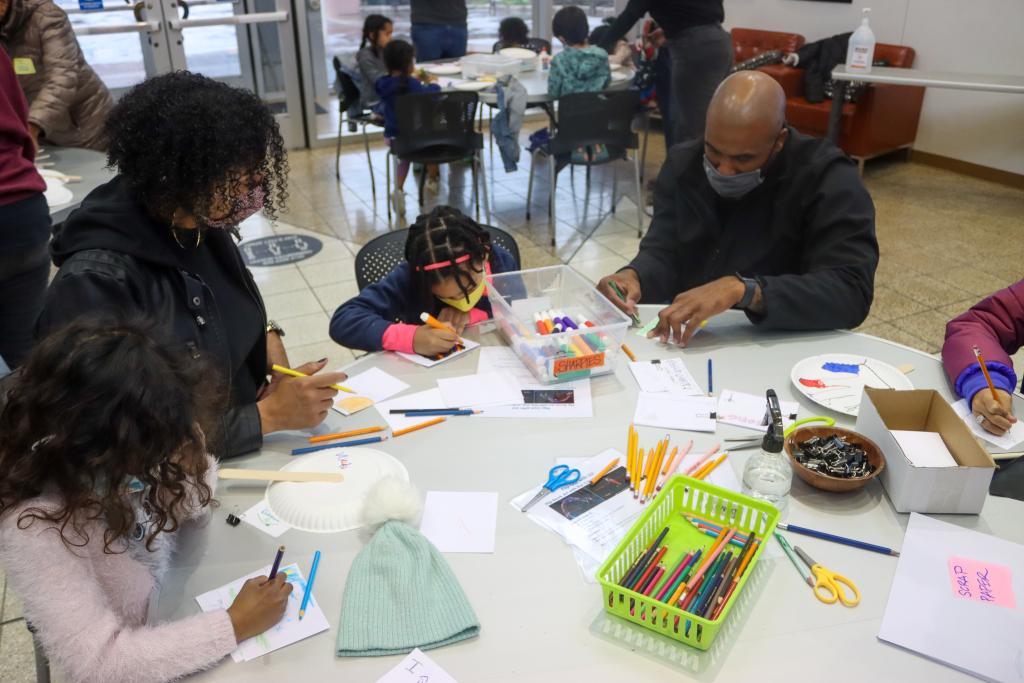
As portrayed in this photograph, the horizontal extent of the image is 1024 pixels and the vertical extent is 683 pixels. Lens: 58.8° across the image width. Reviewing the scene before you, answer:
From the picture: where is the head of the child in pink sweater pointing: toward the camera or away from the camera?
away from the camera

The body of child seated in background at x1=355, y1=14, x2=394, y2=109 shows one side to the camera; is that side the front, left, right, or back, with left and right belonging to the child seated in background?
right

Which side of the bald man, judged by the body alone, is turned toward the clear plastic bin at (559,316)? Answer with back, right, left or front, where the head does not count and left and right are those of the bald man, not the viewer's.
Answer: front

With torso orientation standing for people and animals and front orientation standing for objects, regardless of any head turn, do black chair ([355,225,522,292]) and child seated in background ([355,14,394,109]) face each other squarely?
no

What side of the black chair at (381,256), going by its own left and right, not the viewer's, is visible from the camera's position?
front

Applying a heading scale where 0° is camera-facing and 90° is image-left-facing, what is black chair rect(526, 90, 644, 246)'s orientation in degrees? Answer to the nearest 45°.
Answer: approximately 180°

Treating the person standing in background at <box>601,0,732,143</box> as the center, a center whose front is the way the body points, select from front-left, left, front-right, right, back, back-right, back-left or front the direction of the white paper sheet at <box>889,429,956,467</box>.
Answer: left

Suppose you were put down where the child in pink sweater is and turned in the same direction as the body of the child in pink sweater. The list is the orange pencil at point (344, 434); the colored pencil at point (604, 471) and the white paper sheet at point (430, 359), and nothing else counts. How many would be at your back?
0

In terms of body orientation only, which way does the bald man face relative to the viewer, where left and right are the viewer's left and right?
facing the viewer and to the left of the viewer

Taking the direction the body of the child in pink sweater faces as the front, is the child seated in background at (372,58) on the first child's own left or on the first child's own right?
on the first child's own left

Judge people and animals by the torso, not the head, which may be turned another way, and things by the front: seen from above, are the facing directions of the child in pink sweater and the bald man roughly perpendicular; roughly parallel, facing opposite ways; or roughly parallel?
roughly parallel, facing opposite ways

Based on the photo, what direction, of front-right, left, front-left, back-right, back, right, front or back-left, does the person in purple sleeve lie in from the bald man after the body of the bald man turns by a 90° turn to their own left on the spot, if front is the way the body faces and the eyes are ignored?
front

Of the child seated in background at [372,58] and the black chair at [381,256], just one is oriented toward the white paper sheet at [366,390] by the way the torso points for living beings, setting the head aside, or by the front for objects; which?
the black chair

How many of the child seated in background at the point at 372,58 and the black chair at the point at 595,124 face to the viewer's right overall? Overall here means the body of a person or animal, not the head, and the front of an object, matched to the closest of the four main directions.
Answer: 1
